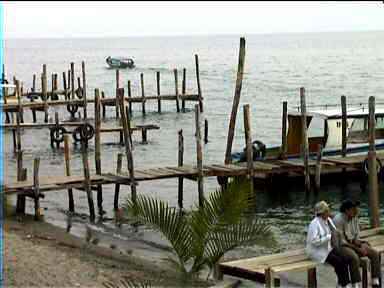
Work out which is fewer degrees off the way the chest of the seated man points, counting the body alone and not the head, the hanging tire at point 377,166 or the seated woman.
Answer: the seated woman

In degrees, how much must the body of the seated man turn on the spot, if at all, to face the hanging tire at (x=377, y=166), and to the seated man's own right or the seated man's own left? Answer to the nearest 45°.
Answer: approximately 135° to the seated man's own left

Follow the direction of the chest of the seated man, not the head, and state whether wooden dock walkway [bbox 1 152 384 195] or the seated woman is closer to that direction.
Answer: the seated woman

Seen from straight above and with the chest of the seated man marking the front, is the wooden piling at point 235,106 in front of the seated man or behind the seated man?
behind

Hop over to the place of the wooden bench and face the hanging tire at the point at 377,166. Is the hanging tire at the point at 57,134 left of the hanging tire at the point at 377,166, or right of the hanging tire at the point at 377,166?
left

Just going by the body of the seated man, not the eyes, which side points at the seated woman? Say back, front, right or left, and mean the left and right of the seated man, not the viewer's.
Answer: right

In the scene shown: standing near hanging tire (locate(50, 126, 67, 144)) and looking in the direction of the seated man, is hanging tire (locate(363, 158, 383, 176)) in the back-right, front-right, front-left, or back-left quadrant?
front-left

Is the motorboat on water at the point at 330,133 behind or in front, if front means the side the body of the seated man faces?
behind

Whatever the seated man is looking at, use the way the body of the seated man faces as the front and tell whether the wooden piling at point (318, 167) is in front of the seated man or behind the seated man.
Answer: behind

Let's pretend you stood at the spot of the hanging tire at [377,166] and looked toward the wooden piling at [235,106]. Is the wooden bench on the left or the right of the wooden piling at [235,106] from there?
left
